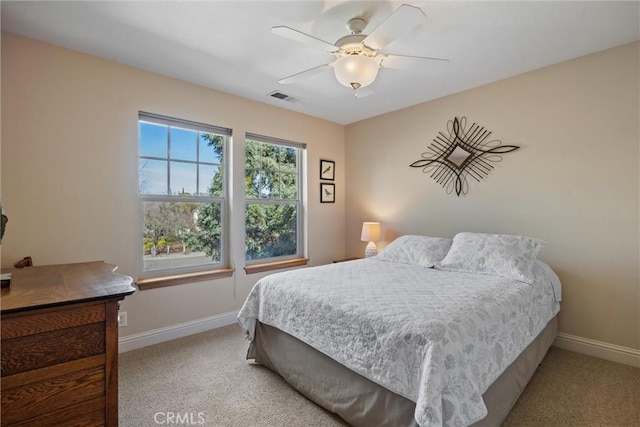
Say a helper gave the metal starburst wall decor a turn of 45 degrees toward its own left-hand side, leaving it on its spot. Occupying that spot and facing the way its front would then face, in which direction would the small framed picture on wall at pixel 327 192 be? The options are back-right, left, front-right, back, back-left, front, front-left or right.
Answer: right

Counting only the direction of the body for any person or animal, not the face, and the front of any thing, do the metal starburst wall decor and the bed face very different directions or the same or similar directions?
same or similar directions

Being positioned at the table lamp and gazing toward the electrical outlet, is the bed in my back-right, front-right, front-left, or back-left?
front-left

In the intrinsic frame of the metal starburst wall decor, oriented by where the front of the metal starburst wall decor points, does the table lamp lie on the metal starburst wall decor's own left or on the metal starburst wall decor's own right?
on the metal starburst wall decor's own right

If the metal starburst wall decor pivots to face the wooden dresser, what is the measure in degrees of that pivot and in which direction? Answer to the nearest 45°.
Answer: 0° — it already faces it

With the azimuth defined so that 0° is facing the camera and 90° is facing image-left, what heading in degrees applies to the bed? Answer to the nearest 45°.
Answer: approximately 45°

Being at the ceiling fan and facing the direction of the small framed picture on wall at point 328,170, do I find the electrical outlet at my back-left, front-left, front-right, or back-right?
front-left

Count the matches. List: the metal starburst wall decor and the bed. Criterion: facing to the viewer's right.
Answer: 0

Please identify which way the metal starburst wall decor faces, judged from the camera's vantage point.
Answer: facing the viewer and to the left of the viewer

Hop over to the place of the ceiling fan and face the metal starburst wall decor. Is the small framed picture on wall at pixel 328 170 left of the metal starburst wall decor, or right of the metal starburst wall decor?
left

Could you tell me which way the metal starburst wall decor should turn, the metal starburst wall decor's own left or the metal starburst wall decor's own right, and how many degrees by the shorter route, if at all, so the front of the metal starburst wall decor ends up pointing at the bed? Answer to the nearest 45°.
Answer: approximately 45° to the metal starburst wall decor's own left

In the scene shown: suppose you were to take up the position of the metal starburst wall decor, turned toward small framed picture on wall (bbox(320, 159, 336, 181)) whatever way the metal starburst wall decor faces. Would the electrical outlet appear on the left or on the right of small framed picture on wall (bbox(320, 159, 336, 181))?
left

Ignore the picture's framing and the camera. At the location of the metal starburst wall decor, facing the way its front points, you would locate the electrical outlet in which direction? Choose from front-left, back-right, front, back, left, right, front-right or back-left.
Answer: front
